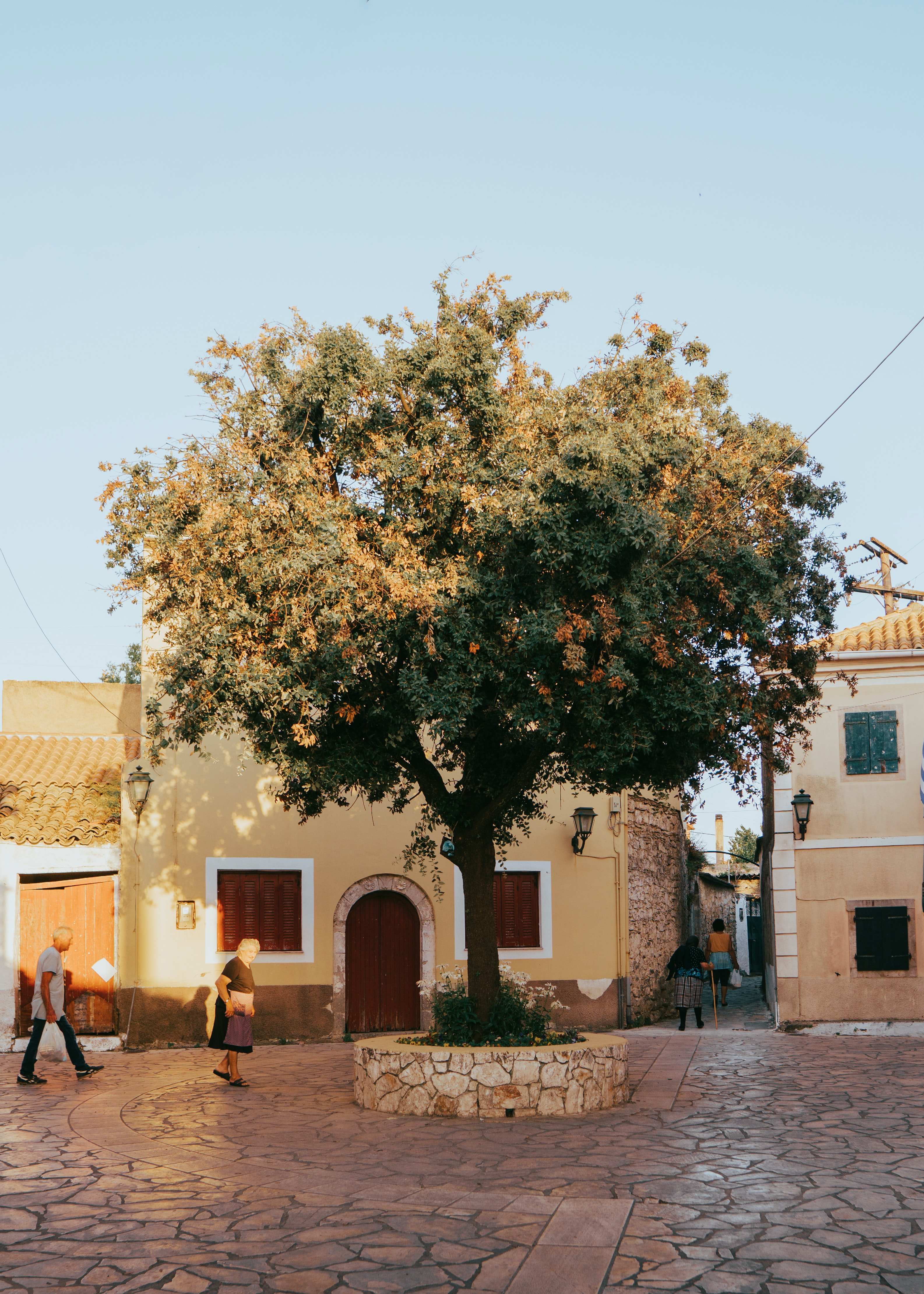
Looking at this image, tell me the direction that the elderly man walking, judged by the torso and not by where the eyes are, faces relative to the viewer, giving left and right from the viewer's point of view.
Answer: facing to the right of the viewer

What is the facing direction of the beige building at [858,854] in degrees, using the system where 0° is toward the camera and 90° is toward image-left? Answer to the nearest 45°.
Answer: approximately 0°

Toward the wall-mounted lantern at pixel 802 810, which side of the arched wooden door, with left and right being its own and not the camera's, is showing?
left

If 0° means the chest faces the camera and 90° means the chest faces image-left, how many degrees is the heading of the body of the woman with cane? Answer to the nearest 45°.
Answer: approximately 180°

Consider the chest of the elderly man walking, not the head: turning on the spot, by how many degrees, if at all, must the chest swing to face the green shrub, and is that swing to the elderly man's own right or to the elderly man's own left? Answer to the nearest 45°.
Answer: approximately 45° to the elderly man's own right

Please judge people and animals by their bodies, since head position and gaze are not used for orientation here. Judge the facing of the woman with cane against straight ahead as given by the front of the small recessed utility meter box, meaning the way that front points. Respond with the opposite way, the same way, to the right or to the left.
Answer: the opposite way

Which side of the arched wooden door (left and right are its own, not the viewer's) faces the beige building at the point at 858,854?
left

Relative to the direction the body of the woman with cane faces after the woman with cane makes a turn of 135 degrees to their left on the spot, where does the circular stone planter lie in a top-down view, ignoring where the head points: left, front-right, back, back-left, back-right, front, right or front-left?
front-left

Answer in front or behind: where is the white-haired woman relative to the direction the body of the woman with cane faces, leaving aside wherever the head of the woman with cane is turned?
behind
